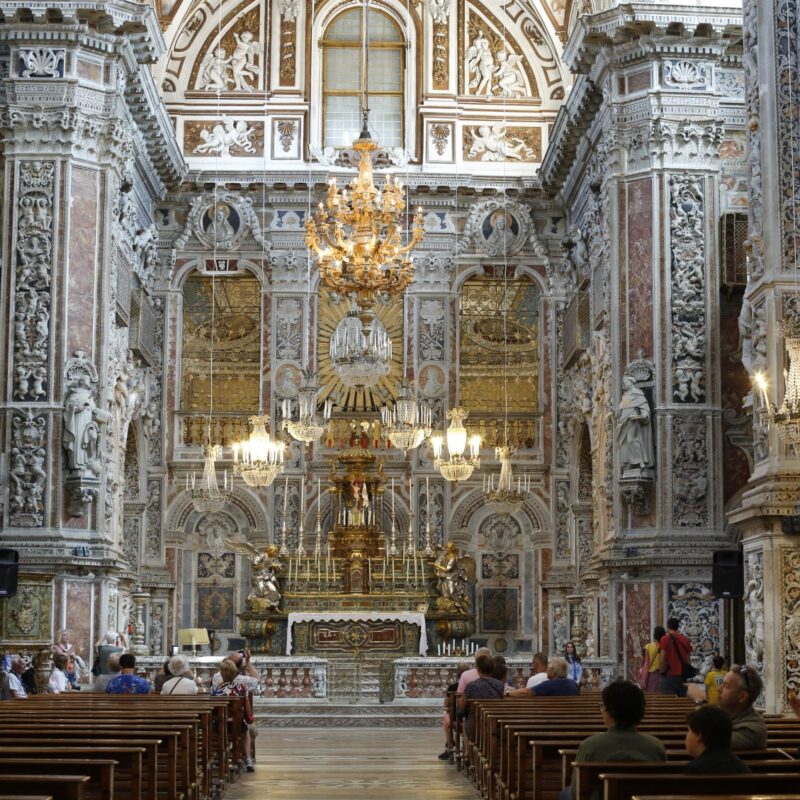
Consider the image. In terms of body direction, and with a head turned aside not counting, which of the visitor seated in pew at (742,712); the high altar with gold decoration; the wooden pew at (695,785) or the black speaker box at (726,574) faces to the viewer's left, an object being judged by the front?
the visitor seated in pew

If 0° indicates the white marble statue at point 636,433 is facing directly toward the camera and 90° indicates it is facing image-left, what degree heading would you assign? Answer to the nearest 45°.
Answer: approximately 45°

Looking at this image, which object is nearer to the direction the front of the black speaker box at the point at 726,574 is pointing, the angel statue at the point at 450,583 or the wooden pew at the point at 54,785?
the wooden pew

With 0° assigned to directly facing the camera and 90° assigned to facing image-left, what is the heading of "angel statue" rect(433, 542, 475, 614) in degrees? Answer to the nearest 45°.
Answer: approximately 45°

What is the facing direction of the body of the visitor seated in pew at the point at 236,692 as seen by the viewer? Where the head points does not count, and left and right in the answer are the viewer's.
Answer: facing away from the viewer

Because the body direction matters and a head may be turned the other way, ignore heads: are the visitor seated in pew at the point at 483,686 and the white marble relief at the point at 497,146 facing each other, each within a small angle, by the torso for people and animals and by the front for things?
yes

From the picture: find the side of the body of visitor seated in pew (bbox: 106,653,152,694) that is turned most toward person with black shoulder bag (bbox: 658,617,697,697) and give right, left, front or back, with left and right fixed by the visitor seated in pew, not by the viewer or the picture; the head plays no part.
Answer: right

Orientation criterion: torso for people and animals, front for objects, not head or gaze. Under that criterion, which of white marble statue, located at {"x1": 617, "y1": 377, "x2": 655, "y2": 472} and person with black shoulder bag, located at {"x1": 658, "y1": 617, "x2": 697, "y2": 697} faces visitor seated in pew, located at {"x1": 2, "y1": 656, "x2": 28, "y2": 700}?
the white marble statue
